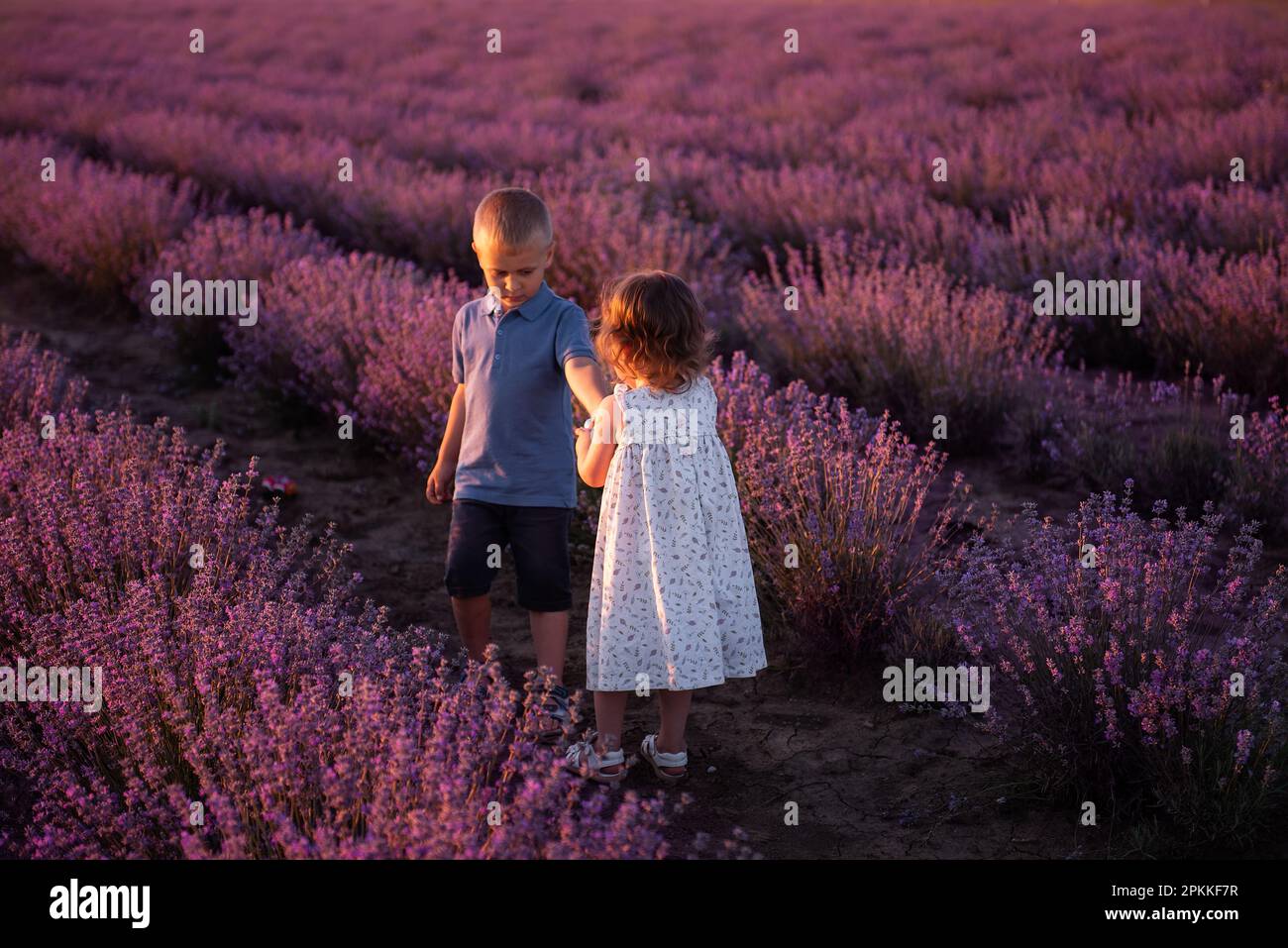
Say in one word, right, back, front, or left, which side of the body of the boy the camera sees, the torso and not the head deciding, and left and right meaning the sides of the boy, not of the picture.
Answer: front

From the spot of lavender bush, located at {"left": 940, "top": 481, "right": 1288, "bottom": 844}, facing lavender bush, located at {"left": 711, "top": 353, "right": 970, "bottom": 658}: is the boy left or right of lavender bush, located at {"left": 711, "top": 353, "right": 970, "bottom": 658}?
left

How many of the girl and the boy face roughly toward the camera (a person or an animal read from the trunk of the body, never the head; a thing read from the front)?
1

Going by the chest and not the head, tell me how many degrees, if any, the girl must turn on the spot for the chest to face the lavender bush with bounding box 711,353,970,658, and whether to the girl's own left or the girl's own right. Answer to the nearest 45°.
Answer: approximately 90° to the girl's own right

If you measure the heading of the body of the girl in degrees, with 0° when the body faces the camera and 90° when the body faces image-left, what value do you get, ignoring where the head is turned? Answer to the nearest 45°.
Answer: approximately 135°

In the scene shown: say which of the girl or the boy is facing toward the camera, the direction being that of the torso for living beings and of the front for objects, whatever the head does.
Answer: the boy

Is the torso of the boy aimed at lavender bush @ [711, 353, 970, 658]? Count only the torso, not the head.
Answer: no

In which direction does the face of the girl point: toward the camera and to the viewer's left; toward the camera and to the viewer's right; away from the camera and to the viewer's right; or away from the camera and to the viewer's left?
away from the camera and to the viewer's left

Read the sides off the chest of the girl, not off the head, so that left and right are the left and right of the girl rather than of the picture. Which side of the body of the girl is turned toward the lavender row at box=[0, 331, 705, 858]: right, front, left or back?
left

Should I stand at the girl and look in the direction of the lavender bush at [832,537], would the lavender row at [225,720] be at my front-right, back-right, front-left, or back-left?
back-left
